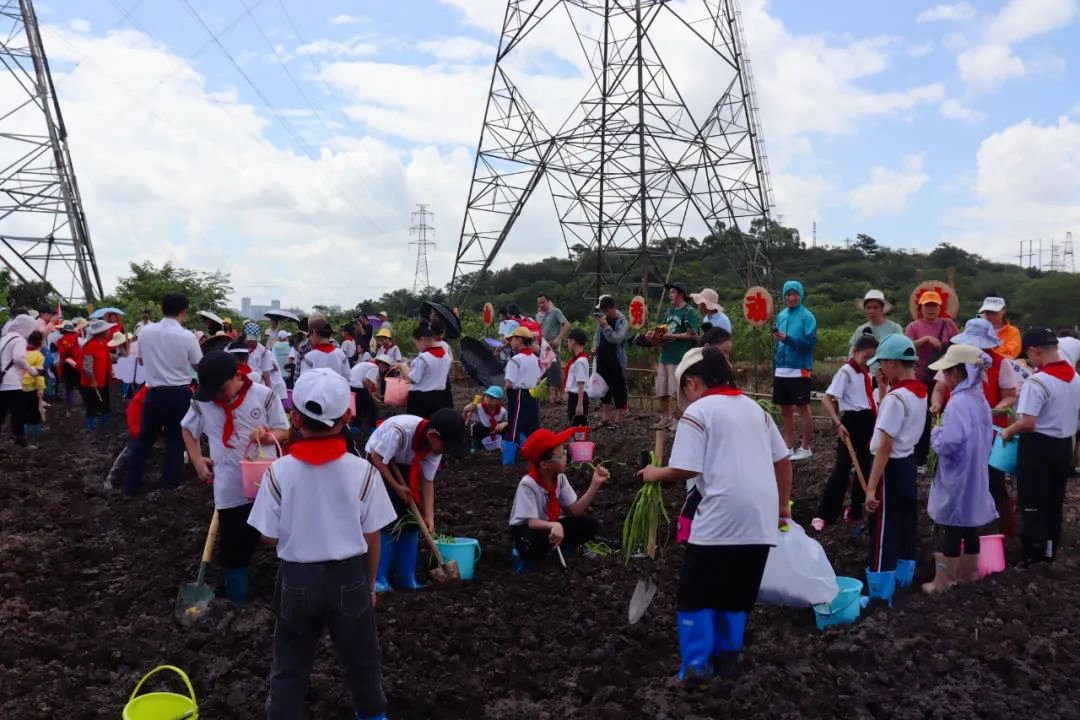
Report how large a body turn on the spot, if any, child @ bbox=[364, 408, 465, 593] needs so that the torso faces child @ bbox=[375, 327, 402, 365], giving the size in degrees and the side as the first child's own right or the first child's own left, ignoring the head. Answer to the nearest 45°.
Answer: approximately 135° to the first child's own left

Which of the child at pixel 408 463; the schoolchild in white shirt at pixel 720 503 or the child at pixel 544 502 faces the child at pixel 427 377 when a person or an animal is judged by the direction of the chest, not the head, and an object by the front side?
the schoolchild in white shirt

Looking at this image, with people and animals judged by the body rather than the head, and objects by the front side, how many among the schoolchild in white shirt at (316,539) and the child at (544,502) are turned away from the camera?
1

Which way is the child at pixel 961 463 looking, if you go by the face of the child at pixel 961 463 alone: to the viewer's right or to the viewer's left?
to the viewer's left

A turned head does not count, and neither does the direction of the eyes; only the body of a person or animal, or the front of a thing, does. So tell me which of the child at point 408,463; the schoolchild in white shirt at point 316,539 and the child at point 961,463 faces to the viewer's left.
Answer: the child at point 961,463

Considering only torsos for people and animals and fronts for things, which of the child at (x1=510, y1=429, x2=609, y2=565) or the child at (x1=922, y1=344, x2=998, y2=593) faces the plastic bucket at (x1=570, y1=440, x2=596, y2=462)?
the child at (x1=922, y1=344, x2=998, y2=593)

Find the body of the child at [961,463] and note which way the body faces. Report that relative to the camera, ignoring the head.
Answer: to the viewer's left

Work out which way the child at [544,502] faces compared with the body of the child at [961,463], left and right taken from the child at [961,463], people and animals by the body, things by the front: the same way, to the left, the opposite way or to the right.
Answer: the opposite way

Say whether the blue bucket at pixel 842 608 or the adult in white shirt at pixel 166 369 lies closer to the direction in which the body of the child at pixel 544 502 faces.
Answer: the blue bucket

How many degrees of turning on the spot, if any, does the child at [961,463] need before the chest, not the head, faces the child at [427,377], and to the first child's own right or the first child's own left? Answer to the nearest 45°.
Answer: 0° — they already face them

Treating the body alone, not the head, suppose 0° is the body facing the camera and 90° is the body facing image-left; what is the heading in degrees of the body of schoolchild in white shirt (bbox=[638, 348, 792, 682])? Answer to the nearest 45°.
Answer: approximately 135°

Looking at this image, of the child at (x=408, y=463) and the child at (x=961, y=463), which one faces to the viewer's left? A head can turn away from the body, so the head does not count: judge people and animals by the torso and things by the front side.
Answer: the child at (x=961, y=463)

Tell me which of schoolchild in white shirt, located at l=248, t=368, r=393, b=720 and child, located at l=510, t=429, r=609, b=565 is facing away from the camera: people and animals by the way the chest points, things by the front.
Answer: the schoolchild in white shirt

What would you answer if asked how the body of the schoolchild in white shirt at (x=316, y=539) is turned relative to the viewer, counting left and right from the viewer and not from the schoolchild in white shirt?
facing away from the viewer

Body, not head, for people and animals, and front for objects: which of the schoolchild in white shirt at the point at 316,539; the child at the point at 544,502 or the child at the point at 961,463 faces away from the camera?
the schoolchild in white shirt

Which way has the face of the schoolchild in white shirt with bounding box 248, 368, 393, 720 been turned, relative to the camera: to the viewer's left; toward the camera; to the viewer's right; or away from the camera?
away from the camera
